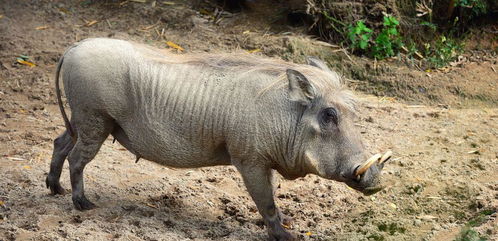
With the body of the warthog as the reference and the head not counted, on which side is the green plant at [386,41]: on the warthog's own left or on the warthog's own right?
on the warthog's own left

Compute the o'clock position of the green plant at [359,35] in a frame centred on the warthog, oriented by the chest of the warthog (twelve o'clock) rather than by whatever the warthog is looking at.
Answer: The green plant is roughly at 10 o'clock from the warthog.

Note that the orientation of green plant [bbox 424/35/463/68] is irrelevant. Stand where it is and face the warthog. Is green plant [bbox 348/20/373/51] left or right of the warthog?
right

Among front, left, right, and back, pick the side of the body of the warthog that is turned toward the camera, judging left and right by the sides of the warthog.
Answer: right

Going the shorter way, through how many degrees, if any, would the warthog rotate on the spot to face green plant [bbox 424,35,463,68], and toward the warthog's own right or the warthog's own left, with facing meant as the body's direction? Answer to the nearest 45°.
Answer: approximately 45° to the warthog's own left

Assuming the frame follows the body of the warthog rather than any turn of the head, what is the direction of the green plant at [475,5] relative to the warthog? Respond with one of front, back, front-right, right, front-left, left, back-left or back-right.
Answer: front-left
